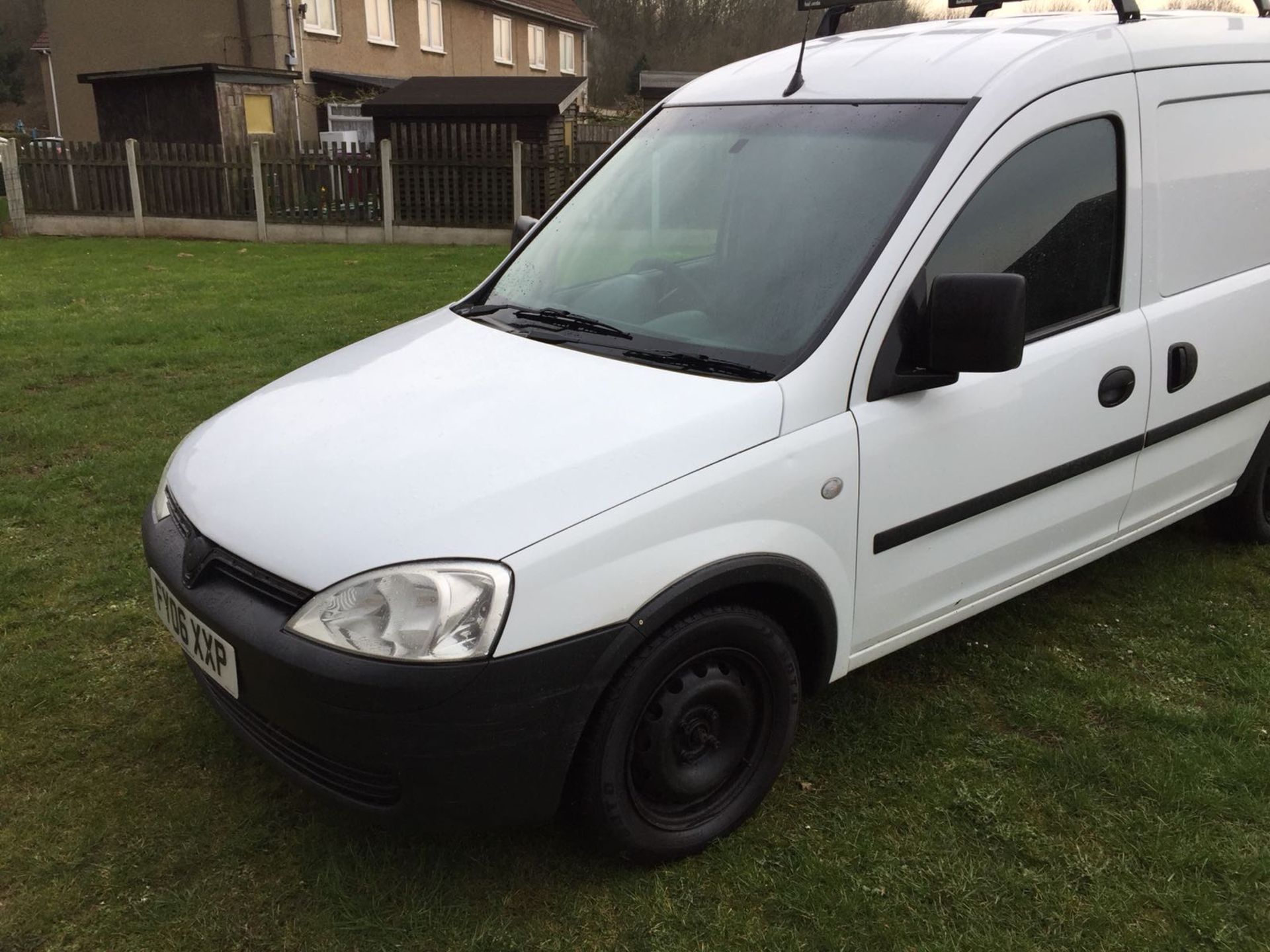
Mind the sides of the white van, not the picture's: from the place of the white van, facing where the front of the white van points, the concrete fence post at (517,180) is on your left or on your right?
on your right

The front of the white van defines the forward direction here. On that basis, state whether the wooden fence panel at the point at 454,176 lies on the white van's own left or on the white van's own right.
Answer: on the white van's own right

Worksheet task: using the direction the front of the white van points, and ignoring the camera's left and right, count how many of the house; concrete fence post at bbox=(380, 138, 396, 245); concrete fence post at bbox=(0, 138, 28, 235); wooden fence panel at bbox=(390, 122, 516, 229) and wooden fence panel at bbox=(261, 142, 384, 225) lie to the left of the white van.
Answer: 0

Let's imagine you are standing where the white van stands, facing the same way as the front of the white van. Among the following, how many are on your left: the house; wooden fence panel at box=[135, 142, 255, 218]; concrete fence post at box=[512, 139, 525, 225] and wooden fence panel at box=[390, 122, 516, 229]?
0

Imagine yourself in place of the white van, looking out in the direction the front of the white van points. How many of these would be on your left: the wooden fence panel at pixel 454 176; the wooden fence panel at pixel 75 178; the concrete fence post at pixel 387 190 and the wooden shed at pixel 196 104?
0

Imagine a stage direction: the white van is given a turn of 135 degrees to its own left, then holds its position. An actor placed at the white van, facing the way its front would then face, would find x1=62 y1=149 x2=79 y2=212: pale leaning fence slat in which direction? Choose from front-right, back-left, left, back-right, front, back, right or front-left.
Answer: back-left

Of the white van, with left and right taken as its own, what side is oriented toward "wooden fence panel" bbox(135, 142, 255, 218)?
right

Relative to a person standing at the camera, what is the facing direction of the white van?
facing the viewer and to the left of the viewer

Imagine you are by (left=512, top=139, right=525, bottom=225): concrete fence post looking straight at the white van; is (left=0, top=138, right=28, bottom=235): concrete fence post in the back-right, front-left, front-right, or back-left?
back-right

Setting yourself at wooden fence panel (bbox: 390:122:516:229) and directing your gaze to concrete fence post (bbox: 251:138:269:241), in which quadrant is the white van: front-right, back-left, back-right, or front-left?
back-left

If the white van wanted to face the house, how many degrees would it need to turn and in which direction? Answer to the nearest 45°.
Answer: approximately 90° to its right

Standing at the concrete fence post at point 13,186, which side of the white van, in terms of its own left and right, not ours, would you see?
right

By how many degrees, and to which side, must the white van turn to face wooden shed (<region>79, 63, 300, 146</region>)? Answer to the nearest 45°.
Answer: approximately 90° to its right

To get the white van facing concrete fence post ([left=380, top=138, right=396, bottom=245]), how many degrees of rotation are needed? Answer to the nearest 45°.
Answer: approximately 135° to its right

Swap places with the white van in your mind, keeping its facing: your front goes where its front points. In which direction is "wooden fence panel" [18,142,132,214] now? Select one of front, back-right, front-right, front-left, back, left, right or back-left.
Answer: right

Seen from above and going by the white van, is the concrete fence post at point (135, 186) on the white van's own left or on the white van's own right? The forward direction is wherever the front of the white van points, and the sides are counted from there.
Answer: on the white van's own right
